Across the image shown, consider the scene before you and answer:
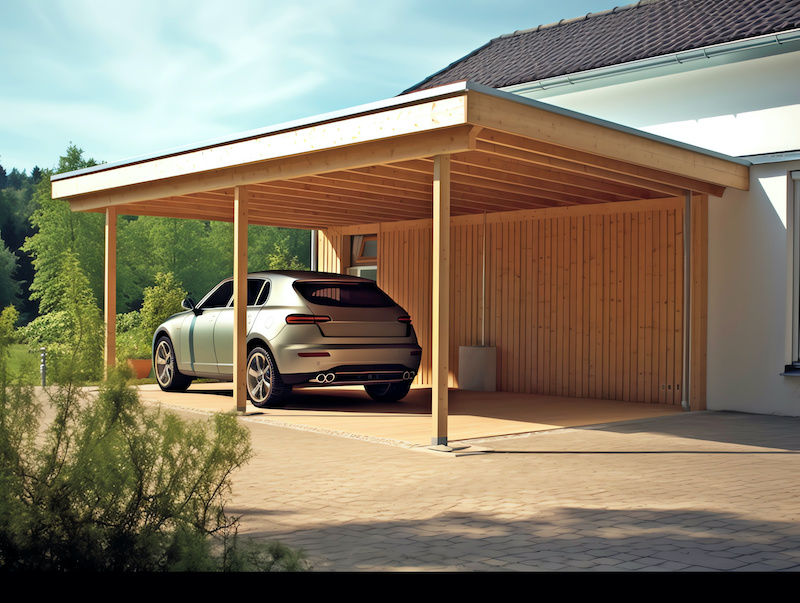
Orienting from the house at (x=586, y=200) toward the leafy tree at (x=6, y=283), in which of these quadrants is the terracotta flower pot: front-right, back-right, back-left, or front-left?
front-left

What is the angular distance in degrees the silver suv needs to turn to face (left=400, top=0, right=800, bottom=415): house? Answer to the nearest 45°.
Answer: approximately 135° to its right

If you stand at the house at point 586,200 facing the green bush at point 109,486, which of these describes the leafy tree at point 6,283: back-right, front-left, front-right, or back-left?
back-right

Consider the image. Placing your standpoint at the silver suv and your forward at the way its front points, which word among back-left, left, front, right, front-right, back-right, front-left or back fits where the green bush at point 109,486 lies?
back-left

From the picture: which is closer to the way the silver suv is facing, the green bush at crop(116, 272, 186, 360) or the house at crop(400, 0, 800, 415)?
the green bush

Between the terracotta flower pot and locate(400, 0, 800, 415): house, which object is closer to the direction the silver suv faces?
the terracotta flower pot

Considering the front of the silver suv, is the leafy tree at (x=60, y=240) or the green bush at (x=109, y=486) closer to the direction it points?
the leafy tree

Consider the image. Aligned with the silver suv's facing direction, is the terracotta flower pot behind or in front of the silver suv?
in front

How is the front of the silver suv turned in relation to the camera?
facing away from the viewer and to the left of the viewer

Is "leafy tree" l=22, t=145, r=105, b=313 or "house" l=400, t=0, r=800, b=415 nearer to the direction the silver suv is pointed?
the leafy tree

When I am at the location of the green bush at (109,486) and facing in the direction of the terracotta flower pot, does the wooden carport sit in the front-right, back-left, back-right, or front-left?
front-right
